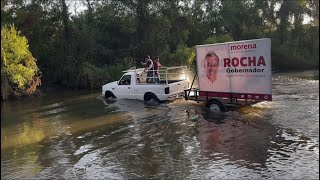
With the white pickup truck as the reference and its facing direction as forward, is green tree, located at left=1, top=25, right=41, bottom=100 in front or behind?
in front

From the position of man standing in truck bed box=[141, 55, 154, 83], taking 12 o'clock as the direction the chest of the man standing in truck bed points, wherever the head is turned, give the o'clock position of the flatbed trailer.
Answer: The flatbed trailer is roughly at 8 o'clock from the man standing in truck bed.

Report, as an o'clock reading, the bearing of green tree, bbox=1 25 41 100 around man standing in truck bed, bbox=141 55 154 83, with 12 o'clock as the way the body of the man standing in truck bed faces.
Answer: The green tree is roughly at 1 o'clock from the man standing in truck bed.

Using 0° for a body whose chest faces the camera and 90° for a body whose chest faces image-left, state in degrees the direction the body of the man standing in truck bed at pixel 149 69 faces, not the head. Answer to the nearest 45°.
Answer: approximately 90°

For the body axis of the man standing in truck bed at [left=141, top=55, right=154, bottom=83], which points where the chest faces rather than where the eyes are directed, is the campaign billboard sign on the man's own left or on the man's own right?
on the man's own left

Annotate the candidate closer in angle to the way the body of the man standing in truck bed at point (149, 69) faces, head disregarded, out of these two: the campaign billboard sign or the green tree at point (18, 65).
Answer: the green tree

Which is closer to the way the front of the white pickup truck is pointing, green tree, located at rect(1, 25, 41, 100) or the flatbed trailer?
the green tree

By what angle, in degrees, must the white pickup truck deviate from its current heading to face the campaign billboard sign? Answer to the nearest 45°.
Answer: approximately 180°

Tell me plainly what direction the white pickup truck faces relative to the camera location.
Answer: facing away from the viewer and to the left of the viewer
